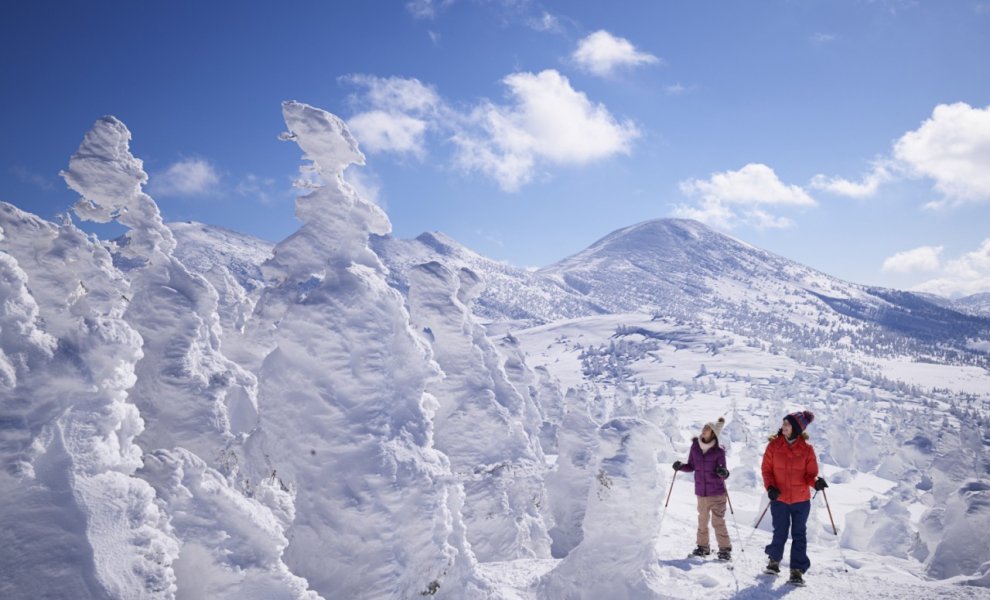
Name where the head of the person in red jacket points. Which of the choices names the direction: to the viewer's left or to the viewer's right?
to the viewer's left

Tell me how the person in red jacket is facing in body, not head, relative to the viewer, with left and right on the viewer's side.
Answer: facing the viewer

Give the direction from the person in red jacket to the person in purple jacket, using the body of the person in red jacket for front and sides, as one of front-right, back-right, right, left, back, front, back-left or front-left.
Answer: back-right
